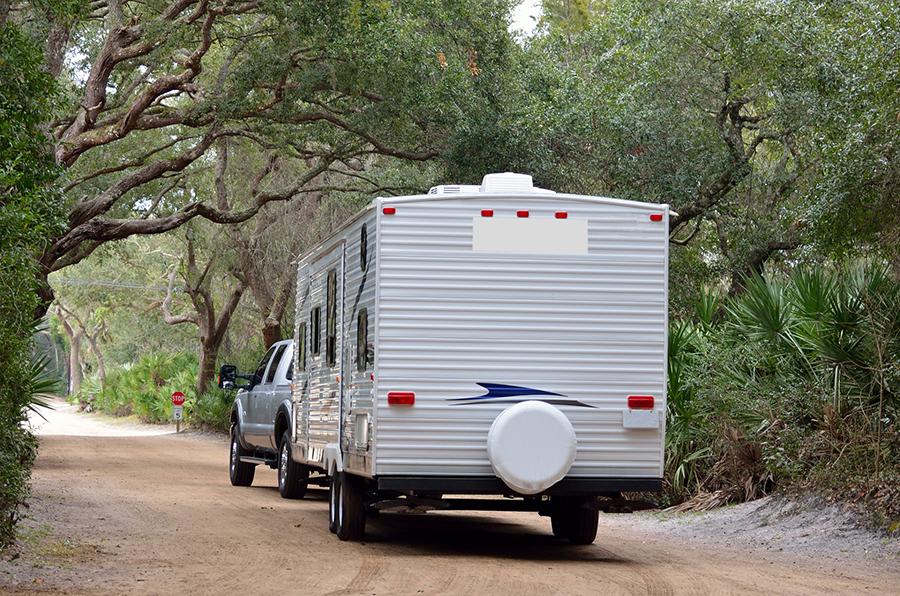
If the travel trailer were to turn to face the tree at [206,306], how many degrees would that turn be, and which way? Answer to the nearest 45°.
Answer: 0° — it already faces it

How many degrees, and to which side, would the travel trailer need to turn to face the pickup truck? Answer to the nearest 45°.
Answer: approximately 45° to its left

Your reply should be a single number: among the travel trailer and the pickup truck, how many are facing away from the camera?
2

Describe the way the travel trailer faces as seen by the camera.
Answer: facing away from the viewer

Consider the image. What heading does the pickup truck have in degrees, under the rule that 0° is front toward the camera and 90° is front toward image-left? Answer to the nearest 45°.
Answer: approximately 180°

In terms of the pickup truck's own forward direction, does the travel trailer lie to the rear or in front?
to the rear
